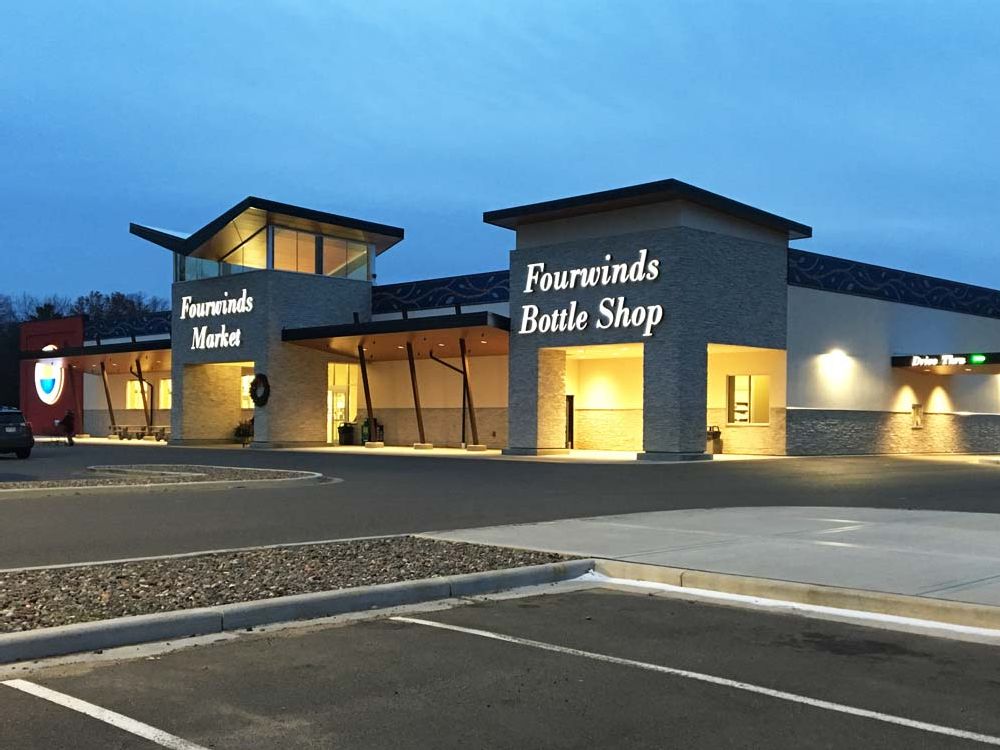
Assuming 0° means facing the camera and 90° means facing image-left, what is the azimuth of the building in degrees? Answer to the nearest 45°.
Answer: approximately 45°

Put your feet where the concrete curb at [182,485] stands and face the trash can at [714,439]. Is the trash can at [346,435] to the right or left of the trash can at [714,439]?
left

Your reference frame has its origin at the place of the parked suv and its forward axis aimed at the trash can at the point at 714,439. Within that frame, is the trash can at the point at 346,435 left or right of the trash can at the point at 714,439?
left

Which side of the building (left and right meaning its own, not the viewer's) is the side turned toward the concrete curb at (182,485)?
front

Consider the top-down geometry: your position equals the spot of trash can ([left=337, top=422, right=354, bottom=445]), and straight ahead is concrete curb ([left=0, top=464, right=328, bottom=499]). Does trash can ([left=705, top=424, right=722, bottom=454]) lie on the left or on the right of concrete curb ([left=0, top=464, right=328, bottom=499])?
left

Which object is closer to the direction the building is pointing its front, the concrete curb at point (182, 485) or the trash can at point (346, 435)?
the concrete curb

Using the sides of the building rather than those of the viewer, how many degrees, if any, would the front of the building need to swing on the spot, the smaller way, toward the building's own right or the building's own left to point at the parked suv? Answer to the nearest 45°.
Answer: approximately 45° to the building's own right

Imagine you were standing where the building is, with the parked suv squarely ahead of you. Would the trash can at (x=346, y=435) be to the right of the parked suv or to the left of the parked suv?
right
